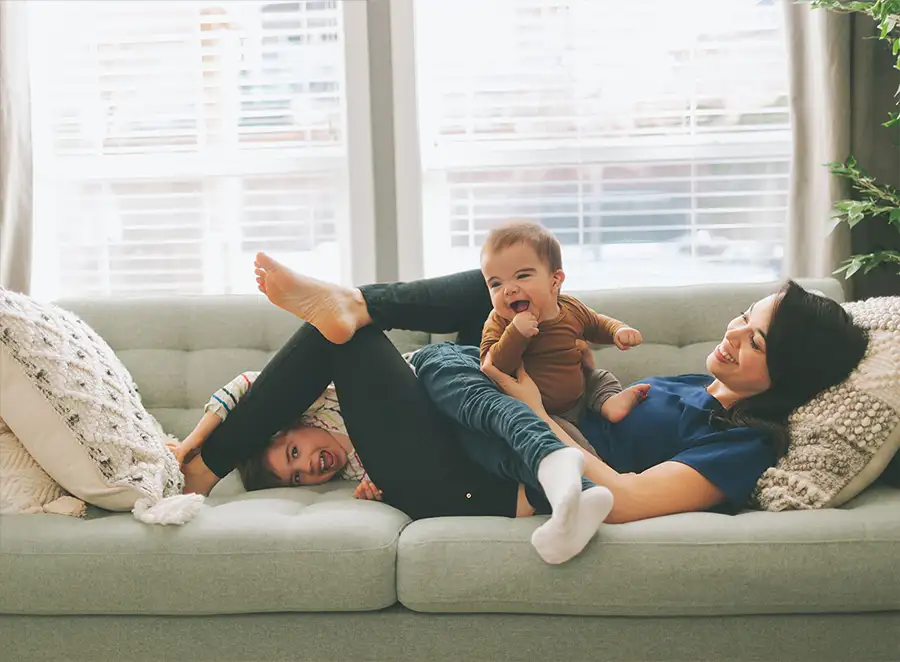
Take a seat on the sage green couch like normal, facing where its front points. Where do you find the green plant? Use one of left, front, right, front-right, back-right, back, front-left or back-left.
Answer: back-left

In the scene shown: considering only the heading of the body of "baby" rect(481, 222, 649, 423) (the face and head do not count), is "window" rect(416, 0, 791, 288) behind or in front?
behind

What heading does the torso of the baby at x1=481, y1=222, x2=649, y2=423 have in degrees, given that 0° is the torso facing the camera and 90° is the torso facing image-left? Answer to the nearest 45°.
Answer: approximately 0°

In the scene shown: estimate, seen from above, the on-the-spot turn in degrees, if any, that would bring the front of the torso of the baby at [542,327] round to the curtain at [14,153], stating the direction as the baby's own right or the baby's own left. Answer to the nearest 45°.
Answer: approximately 135° to the baby's own right

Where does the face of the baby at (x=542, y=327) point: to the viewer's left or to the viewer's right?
to the viewer's left

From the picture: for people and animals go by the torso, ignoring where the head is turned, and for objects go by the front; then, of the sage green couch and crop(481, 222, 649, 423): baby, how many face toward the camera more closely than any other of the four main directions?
2
